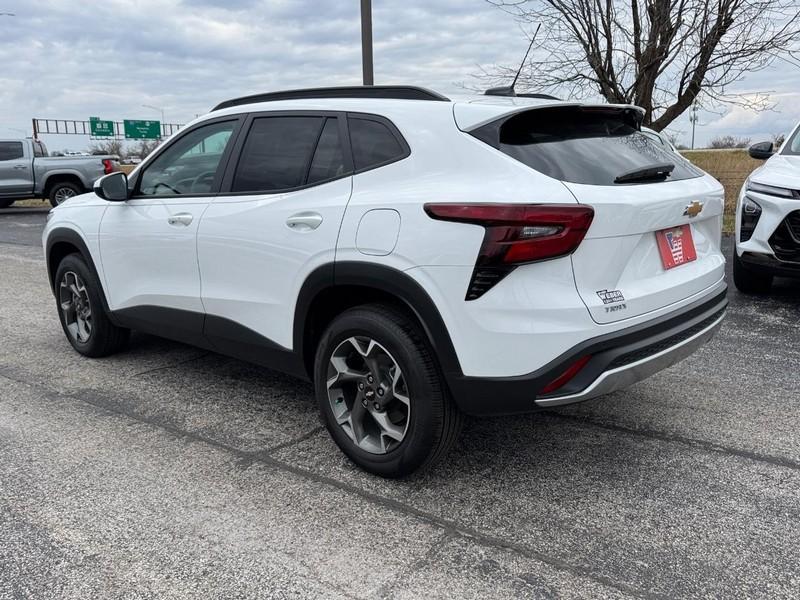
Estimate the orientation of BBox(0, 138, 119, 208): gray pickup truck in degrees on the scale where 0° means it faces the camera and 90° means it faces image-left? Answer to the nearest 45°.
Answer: approximately 90°

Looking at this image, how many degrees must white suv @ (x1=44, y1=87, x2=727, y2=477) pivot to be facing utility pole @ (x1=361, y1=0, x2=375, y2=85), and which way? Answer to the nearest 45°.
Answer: approximately 45° to its right

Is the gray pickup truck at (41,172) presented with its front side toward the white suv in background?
no

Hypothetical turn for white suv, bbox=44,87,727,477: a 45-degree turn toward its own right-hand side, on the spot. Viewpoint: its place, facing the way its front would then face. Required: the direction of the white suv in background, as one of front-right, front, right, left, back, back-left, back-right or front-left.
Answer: front-right

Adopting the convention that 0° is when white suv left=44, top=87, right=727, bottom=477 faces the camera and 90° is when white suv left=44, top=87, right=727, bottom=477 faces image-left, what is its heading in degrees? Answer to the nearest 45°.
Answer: approximately 135°
